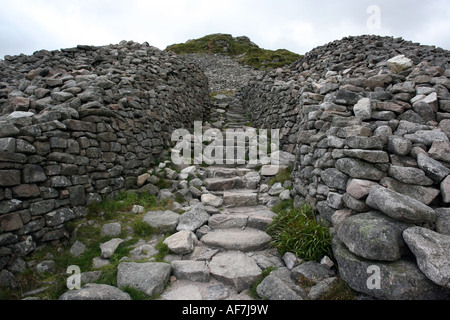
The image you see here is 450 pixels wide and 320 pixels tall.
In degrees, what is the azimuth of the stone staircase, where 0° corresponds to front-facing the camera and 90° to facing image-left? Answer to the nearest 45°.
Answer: approximately 0°

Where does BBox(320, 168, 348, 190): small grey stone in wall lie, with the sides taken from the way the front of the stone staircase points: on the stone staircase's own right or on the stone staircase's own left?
on the stone staircase's own left

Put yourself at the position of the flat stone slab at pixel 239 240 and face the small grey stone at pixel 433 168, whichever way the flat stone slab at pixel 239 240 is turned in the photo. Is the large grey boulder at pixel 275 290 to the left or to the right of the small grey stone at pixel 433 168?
right

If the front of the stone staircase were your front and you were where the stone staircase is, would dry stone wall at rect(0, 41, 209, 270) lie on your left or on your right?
on your right

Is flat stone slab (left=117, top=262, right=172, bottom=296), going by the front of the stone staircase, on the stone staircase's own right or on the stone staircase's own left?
on the stone staircase's own right

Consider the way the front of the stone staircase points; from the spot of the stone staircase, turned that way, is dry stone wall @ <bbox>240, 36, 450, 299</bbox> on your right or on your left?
on your left
